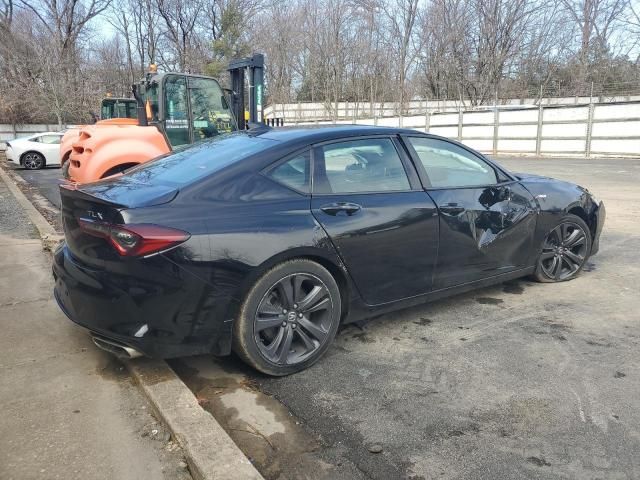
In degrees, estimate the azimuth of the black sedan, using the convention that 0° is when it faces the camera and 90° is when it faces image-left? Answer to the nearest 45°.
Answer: approximately 225°

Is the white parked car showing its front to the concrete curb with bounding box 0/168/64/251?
no

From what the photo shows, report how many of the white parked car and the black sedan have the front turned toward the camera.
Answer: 0

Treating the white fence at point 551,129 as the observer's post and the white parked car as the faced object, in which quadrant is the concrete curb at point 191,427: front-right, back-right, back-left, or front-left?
front-left

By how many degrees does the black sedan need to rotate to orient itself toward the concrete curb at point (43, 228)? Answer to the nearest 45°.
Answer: approximately 90° to its left

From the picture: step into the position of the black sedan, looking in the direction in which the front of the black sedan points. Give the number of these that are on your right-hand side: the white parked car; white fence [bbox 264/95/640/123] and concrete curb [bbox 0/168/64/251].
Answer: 0

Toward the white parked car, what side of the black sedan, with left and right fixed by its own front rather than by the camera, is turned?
left

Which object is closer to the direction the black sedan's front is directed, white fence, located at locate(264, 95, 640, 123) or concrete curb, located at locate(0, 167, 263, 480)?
the white fence
